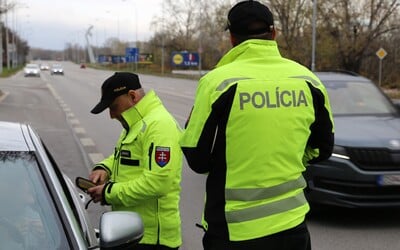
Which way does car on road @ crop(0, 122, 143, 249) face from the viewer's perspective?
toward the camera

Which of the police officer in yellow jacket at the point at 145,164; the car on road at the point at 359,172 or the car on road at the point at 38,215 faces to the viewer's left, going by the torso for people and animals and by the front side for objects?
the police officer in yellow jacket

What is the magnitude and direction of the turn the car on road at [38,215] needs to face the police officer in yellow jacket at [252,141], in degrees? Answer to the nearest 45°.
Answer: approximately 90° to its left

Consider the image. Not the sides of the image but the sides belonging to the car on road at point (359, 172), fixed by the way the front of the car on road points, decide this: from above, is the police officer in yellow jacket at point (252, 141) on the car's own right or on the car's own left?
on the car's own right

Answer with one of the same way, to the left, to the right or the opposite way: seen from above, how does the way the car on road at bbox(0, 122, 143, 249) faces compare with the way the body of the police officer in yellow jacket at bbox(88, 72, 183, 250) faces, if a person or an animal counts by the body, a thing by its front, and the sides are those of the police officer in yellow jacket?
to the left

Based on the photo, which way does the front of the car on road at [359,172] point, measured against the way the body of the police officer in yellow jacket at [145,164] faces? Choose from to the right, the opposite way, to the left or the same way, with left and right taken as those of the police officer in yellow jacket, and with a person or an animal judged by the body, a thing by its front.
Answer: to the left

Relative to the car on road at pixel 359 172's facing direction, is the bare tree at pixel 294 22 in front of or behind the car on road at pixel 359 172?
behind

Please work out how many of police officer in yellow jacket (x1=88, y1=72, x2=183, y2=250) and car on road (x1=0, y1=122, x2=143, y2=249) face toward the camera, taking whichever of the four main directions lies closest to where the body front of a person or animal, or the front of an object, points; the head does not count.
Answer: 1

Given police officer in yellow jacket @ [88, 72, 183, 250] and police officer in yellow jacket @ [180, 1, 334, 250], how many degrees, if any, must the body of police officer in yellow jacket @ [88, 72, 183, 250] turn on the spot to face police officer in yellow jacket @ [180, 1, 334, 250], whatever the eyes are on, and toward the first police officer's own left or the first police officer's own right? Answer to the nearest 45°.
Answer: approximately 135° to the first police officer's own left

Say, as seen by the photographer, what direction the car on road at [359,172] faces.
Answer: facing the viewer and to the right of the viewer

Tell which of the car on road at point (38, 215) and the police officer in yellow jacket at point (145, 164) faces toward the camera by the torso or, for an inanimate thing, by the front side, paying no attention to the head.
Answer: the car on road

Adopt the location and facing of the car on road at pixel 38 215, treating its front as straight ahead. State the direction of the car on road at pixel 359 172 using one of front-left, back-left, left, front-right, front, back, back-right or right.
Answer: back-left

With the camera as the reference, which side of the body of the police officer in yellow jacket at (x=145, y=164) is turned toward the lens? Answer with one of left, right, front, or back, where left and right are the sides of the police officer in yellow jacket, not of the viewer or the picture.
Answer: left

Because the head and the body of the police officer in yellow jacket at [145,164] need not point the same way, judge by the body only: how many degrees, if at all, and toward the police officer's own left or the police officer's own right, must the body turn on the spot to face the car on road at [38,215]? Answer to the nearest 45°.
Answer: approximately 45° to the police officer's own left
